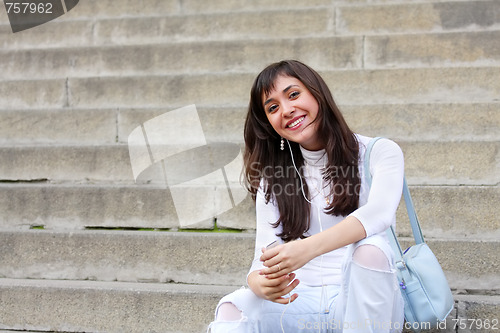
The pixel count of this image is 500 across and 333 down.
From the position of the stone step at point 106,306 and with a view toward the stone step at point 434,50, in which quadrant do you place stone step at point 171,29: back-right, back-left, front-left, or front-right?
front-left

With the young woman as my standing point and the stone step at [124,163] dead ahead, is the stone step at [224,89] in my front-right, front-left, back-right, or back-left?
front-right

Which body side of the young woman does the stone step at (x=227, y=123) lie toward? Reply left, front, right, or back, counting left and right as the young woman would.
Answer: back

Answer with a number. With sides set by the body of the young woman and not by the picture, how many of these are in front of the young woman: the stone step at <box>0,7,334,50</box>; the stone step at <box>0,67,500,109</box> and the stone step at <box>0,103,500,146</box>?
0

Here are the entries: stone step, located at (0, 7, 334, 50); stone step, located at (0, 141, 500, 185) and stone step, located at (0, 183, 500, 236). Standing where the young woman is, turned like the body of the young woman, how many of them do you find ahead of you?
0

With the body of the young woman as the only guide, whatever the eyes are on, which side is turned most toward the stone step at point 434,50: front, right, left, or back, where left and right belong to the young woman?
back

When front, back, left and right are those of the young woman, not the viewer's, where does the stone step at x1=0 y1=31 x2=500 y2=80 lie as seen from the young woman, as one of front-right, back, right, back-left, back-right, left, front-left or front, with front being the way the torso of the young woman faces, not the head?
back

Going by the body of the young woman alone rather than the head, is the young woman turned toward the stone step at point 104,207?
no

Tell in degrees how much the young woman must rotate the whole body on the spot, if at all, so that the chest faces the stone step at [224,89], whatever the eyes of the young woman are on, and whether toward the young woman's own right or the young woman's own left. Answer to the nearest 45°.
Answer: approximately 180°

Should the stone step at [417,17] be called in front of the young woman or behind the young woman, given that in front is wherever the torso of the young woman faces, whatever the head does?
behind

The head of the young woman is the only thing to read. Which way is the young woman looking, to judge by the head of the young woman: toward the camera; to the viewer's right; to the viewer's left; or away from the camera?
toward the camera

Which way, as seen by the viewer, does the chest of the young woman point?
toward the camera
